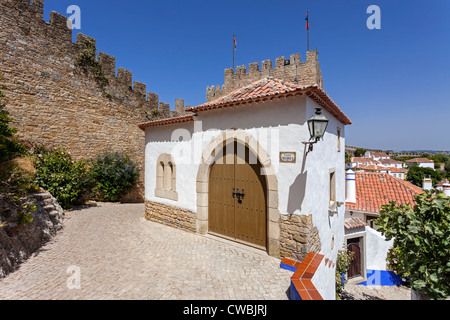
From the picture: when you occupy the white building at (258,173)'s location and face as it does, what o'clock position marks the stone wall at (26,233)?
The stone wall is roughly at 1 o'clock from the white building.

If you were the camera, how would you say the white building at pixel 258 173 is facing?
facing the viewer and to the left of the viewer

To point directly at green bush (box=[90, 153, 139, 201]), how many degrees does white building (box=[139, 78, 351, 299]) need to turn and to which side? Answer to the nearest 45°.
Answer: approximately 90° to its right

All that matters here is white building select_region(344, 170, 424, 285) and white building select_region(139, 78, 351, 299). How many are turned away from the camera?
0

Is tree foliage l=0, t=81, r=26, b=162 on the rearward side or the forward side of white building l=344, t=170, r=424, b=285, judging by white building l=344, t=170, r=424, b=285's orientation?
on the forward side

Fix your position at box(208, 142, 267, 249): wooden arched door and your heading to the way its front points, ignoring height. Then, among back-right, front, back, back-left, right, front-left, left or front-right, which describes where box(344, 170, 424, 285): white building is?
back

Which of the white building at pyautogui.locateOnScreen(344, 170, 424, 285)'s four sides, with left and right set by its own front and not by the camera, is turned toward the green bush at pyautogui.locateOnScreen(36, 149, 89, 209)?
front

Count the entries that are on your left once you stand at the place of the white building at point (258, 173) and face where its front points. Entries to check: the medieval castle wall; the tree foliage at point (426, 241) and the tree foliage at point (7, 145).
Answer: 1

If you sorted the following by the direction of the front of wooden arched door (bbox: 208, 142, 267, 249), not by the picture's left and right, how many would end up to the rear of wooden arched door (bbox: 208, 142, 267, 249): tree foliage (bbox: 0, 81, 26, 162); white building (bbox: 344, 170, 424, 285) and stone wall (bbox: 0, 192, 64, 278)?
1

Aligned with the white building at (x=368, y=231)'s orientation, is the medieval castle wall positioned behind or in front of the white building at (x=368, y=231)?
in front

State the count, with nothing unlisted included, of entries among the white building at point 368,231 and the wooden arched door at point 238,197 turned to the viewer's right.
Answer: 0
